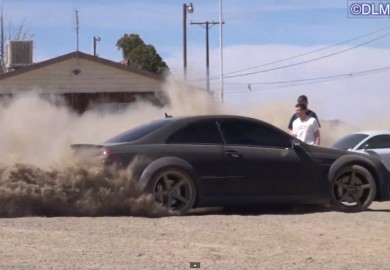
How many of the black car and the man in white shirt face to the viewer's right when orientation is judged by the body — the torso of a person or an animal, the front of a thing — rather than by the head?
1

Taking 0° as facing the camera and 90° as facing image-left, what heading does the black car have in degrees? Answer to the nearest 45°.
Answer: approximately 270°

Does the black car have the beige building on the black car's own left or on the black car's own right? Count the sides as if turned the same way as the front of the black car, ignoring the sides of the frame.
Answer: on the black car's own left

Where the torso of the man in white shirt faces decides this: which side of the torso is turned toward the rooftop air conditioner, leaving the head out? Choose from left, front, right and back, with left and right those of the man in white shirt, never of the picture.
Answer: right

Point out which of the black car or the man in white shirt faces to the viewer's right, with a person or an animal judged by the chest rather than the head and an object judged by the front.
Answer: the black car

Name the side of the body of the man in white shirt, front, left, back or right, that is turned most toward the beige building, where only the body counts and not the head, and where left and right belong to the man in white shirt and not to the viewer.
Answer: right

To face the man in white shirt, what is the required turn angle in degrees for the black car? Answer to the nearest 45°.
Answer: approximately 45° to its left
